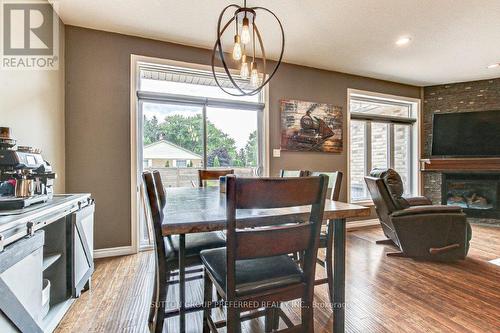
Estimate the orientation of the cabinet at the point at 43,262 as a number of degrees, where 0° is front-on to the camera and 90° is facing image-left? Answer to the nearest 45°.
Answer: approximately 315°

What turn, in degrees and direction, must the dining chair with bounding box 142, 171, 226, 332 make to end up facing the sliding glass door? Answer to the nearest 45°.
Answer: approximately 90° to its left

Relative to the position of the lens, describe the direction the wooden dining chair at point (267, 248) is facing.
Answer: facing away from the viewer and to the left of the viewer

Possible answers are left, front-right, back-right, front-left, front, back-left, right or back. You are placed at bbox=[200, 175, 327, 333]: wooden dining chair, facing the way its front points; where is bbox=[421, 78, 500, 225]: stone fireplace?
right

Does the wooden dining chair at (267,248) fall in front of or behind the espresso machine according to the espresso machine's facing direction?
in front

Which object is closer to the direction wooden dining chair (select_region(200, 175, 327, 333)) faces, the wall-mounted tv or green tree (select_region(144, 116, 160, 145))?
the green tree

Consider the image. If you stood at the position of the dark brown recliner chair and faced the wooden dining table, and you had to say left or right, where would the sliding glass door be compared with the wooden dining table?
right

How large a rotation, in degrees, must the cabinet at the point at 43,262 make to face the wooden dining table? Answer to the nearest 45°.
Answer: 0° — it already faces it

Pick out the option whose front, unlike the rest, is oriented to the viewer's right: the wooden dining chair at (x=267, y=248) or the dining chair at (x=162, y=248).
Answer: the dining chair

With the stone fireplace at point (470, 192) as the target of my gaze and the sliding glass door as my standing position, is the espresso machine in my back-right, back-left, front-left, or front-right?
back-right

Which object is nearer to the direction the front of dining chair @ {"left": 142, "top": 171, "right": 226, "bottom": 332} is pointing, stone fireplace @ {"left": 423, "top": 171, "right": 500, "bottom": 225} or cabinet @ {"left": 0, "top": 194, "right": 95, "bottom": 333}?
the stone fireplace

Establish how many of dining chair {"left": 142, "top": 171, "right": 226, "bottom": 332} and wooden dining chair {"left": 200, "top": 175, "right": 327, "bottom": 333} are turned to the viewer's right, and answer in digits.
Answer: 1

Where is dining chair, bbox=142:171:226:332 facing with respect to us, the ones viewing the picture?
facing to the right of the viewer

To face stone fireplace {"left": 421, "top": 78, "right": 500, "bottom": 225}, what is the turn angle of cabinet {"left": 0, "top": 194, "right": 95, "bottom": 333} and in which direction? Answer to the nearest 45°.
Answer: approximately 45° to its left

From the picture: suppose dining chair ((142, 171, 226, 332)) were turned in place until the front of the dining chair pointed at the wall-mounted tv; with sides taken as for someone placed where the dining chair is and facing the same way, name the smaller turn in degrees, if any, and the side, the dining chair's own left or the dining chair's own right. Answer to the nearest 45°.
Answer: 0° — it already faces it

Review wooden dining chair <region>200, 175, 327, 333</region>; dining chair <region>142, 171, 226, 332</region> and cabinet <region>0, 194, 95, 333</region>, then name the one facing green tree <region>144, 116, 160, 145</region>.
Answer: the wooden dining chair

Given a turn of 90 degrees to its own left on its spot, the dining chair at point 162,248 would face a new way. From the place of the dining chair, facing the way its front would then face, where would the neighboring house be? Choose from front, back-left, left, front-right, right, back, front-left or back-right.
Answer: front

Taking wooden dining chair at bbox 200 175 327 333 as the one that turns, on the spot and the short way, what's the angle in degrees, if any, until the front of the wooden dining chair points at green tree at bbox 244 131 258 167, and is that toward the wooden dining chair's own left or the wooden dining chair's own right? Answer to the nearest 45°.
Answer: approximately 45° to the wooden dining chair's own right

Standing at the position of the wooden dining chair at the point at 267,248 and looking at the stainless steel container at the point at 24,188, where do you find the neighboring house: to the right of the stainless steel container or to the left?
right

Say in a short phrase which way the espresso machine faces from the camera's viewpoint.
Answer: facing the viewer and to the right of the viewer

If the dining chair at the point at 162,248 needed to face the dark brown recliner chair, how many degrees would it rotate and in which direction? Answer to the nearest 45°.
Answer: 0° — it already faces it
